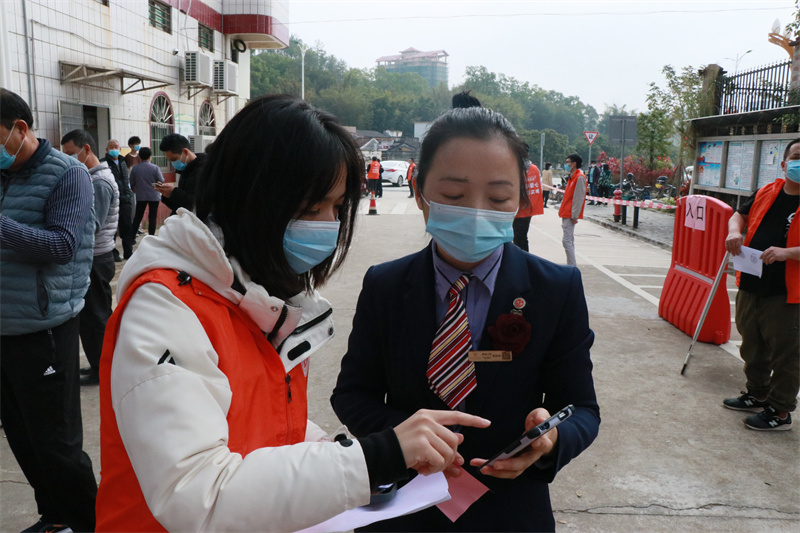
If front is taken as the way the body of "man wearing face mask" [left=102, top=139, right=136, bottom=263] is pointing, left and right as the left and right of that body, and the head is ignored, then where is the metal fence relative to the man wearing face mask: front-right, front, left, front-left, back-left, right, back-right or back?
left

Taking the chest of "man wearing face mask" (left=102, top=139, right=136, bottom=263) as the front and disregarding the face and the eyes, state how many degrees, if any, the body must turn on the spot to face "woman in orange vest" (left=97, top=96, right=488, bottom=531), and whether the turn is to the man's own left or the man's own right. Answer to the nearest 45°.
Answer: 0° — they already face them

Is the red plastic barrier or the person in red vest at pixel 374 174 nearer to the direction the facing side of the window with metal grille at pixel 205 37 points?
the red plastic barrier

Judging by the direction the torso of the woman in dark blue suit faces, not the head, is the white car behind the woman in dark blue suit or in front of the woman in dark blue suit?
behind

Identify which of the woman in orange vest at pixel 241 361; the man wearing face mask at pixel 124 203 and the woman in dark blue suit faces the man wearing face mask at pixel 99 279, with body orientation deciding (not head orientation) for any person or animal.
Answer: the man wearing face mask at pixel 124 203

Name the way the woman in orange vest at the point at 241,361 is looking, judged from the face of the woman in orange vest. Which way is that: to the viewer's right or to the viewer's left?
to the viewer's right

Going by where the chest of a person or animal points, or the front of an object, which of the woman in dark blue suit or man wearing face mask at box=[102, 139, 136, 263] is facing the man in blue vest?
the man wearing face mask

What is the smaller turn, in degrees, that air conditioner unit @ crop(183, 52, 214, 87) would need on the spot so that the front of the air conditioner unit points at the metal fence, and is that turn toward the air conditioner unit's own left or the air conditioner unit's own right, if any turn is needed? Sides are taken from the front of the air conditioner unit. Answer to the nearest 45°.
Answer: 0° — it already faces it

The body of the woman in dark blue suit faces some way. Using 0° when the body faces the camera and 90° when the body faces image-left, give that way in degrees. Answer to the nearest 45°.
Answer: approximately 0°
